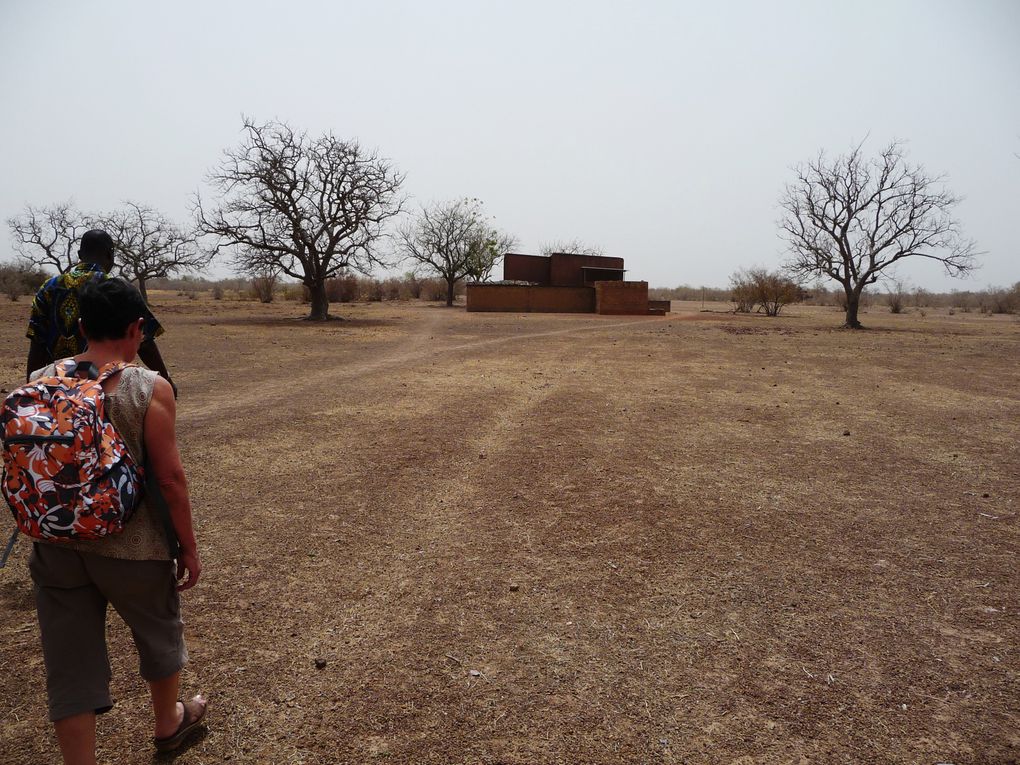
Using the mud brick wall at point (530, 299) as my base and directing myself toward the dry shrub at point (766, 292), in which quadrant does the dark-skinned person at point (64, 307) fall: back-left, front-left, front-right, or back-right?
back-right

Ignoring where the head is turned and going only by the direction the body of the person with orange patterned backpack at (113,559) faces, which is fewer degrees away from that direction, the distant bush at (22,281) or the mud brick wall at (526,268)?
the mud brick wall

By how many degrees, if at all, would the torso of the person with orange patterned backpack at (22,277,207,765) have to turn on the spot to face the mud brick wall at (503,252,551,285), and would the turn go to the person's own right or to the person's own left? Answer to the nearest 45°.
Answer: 0° — they already face it

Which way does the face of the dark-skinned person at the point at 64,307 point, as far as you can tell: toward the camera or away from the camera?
away from the camera

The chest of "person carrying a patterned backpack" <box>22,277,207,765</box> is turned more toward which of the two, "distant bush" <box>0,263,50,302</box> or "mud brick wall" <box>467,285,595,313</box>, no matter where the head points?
the mud brick wall

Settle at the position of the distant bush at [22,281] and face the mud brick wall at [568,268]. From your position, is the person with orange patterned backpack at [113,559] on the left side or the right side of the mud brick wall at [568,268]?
right

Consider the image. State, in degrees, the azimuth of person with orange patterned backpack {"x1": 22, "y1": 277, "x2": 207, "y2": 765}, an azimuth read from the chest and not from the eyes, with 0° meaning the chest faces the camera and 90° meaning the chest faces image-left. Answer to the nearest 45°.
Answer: approximately 225°

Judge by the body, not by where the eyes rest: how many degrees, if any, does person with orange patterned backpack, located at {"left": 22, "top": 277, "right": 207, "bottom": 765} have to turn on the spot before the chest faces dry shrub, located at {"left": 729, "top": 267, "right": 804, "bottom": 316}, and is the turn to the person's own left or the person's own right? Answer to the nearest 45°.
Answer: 0° — they already face it

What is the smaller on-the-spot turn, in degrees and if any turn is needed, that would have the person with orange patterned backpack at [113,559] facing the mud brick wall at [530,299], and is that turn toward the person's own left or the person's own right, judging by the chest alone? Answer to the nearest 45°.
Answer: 0° — they already face it

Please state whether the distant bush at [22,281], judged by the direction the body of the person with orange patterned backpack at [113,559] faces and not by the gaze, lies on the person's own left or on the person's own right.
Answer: on the person's own left

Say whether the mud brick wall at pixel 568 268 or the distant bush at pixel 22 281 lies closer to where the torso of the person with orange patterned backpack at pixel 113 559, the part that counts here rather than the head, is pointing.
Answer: the mud brick wall
